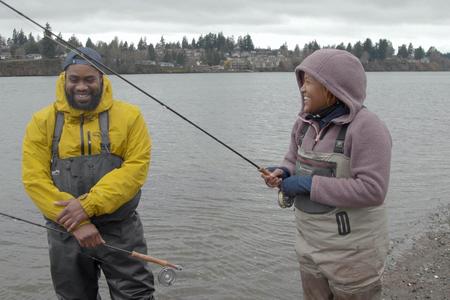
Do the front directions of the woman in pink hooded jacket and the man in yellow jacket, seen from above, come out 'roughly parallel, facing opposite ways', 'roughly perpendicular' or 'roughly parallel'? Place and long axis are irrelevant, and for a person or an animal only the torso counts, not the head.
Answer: roughly perpendicular

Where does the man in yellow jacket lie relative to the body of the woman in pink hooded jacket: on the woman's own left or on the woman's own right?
on the woman's own right

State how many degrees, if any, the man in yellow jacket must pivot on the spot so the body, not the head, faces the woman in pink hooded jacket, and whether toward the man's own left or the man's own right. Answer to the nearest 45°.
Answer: approximately 45° to the man's own left

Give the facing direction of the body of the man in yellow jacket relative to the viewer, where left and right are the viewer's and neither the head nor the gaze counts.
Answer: facing the viewer

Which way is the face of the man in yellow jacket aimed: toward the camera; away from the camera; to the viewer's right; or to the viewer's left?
toward the camera

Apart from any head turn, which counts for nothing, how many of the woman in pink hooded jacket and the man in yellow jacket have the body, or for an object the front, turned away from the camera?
0

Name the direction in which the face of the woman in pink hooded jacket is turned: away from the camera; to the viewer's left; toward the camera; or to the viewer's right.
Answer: to the viewer's left
